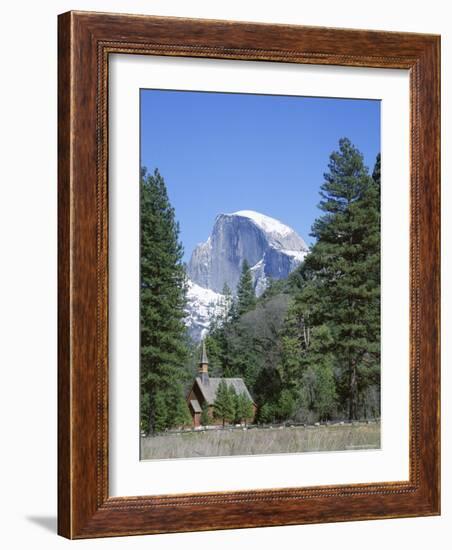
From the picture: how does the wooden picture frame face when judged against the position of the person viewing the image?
facing the viewer and to the right of the viewer
